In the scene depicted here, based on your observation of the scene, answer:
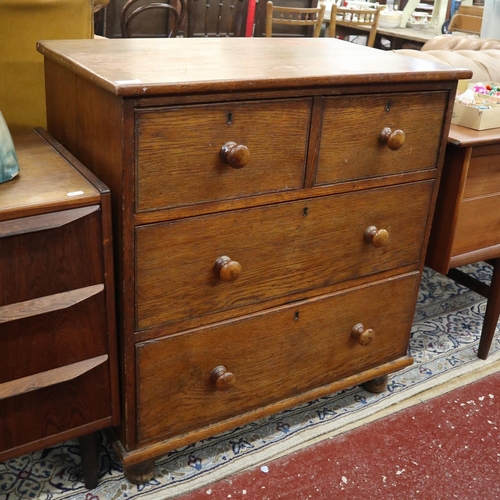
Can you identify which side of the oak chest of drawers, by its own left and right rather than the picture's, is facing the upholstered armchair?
back

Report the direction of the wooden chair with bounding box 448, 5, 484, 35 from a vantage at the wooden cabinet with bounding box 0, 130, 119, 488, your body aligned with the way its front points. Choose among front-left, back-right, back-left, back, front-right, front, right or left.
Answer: left

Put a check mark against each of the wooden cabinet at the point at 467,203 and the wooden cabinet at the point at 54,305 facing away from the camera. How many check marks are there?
0

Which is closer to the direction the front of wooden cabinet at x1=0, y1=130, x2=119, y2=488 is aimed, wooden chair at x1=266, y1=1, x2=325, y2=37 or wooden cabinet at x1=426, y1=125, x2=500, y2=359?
the wooden cabinet

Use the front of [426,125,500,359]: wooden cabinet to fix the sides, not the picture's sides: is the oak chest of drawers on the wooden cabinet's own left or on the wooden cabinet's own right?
on the wooden cabinet's own right

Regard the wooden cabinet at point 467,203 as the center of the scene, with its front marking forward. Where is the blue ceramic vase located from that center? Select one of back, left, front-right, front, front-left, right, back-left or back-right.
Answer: right

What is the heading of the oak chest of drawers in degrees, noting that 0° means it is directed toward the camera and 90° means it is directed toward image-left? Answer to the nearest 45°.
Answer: approximately 315°

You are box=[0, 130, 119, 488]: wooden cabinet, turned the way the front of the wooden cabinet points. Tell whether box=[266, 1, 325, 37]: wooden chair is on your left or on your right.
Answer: on your left

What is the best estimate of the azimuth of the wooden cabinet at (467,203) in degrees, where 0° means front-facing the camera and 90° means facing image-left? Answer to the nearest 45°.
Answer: approximately 315°
